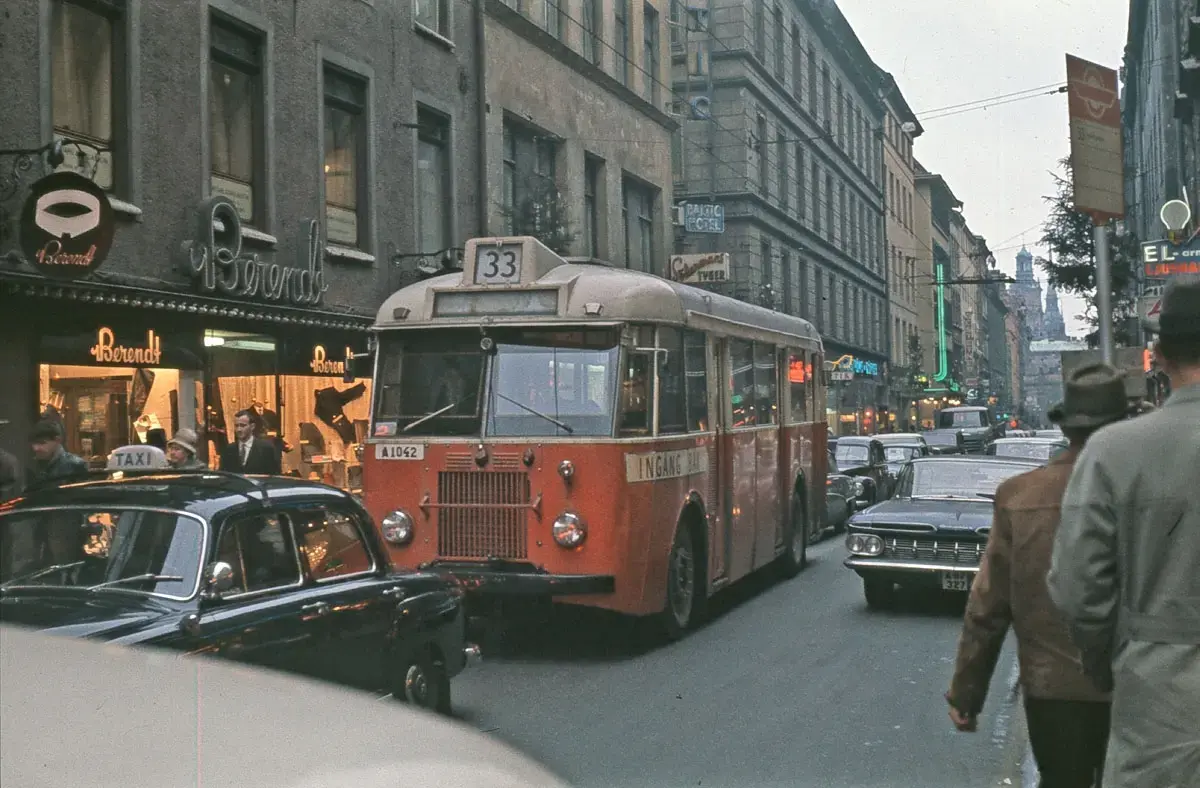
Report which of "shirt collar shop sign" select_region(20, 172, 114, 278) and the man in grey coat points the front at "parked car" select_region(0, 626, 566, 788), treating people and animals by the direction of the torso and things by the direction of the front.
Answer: the shirt collar shop sign

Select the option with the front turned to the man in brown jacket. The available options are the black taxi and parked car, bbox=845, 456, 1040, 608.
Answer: the parked car

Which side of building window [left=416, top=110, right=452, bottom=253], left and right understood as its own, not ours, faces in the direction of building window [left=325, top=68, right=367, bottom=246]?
right

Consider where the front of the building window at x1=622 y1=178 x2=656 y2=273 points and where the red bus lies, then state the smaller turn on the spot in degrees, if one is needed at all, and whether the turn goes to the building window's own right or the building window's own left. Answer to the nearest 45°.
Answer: approximately 45° to the building window's own right

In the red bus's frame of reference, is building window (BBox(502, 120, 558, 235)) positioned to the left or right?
on its right

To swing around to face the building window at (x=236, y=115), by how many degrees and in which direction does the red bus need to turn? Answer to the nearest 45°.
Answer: approximately 90° to its right

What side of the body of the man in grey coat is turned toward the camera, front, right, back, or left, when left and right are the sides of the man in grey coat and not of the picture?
back

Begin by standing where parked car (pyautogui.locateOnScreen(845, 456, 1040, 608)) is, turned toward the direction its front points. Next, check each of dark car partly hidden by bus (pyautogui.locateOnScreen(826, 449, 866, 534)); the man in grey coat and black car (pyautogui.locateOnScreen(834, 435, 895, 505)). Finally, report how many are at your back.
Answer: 2

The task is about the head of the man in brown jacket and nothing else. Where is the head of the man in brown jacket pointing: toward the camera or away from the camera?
away from the camera

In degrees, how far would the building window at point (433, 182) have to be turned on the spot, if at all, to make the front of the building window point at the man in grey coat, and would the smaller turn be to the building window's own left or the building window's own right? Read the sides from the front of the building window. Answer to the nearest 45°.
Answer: approximately 45° to the building window's own right

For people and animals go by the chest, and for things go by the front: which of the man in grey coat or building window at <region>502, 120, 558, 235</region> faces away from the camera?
the man in grey coat

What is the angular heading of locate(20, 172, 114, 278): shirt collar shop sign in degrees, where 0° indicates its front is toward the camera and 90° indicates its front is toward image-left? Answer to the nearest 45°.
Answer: approximately 0°
